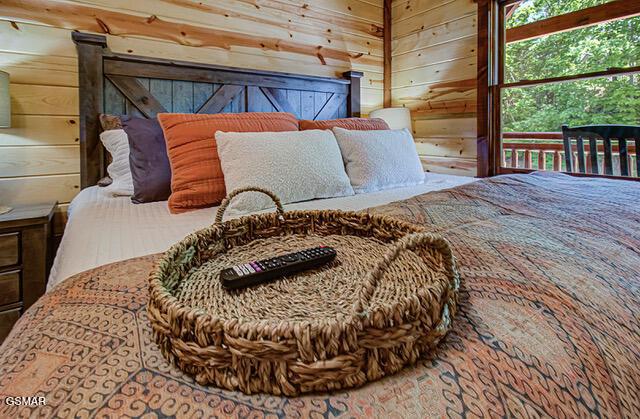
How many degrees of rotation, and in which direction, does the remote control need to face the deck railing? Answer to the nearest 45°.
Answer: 0° — it already faces it

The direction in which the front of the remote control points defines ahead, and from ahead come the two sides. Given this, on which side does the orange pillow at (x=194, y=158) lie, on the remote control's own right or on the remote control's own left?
on the remote control's own left

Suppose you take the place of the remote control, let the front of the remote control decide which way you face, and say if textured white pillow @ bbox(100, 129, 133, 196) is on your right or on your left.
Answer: on your left

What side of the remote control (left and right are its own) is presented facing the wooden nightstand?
left

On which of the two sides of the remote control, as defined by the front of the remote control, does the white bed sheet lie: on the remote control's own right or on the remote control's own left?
on the remote control's own left

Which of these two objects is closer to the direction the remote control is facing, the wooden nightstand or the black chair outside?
the black chair outside

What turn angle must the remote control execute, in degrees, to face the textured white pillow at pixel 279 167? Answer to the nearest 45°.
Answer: approximately 45° to its left

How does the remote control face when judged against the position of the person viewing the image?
facing away from the viewer and to the right of the viewer

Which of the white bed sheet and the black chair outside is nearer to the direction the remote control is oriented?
the black chair outside
